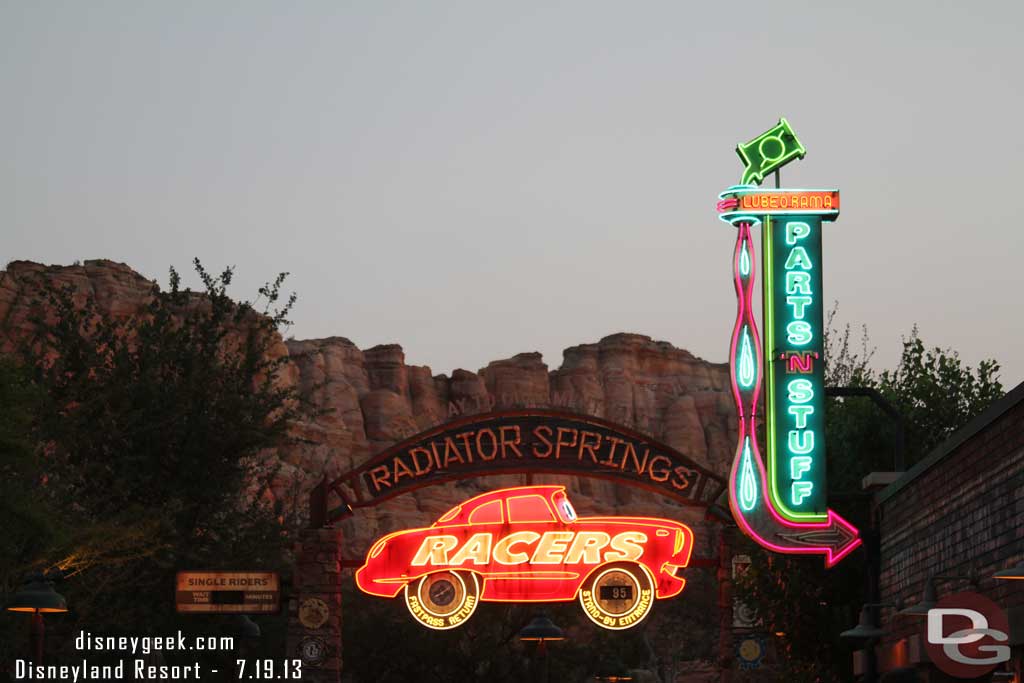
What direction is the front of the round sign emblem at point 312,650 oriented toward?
toward the camera

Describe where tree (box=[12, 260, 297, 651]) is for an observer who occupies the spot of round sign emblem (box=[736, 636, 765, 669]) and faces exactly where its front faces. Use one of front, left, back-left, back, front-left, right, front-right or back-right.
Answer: right

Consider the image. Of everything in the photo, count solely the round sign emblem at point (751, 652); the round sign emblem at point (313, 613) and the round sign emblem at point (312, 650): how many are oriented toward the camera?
3

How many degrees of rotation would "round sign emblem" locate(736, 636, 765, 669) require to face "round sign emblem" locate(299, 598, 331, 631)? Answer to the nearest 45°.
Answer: approximately 90° to its right

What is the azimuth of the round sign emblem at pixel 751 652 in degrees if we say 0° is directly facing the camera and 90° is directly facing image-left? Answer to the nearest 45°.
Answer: approximately 0°

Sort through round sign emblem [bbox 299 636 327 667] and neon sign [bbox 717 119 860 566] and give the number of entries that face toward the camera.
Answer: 2

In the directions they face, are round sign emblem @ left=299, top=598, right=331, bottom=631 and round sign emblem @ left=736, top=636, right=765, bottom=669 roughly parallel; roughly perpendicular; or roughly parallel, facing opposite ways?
roughly parallel

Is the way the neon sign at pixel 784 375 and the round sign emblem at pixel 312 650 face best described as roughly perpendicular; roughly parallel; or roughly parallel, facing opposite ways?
roughly parallel

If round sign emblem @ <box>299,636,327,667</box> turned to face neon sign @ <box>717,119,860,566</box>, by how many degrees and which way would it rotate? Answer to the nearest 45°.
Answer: approximately 45° to its left

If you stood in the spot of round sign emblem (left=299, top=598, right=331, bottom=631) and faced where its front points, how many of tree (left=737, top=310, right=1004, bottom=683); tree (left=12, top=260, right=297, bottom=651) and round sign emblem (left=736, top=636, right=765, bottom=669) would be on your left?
2

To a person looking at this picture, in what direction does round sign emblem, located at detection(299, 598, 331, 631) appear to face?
facing the viewer

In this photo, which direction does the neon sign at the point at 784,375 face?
toward the camera

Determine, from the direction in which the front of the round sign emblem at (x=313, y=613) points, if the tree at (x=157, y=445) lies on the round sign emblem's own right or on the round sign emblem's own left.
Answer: on the round sign emblem's own right

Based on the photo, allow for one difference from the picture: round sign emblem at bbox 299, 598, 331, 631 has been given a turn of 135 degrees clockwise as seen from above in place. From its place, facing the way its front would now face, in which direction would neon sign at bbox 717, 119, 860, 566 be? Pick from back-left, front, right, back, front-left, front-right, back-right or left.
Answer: back
